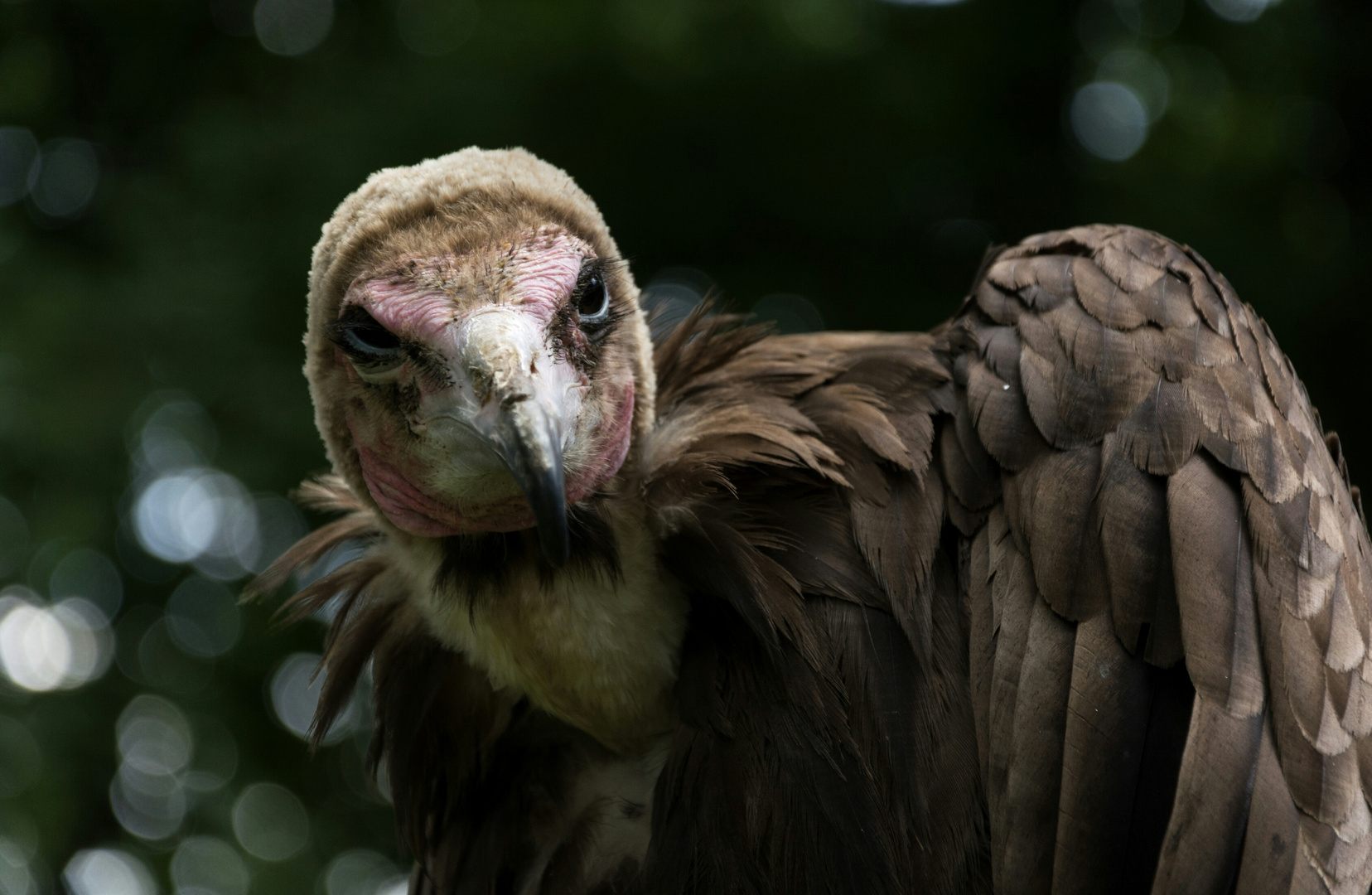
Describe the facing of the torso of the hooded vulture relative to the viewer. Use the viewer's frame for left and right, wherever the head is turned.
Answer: facing the viewer and to the left of the viewer
